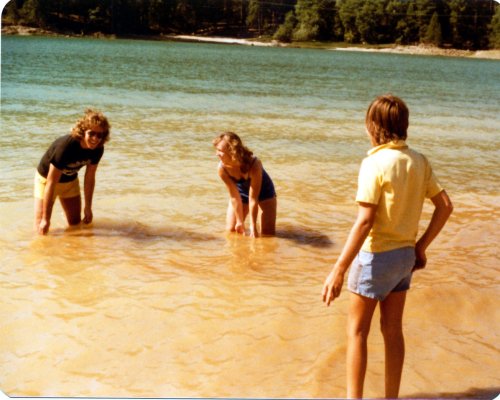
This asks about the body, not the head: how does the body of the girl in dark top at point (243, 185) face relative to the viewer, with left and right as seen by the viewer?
facing the viewer and to the left of the viewer

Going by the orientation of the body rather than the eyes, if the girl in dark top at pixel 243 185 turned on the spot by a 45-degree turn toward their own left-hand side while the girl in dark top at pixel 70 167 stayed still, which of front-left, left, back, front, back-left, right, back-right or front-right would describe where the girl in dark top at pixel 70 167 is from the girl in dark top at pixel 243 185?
right

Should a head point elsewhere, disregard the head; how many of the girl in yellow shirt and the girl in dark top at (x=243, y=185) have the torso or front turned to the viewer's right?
0

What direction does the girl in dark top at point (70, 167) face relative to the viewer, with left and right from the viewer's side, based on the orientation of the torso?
facing the viewer and to the right of the viewer

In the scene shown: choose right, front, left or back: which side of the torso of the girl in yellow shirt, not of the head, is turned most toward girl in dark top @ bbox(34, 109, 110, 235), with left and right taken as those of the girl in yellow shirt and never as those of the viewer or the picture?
front

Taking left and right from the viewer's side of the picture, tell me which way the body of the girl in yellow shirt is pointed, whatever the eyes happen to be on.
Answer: facing away from the viewer and to the left of the viewer

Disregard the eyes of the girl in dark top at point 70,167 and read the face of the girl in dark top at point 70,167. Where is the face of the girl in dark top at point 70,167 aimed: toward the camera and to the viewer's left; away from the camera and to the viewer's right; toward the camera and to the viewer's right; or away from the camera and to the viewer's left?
toward the camera and to the viewer's right

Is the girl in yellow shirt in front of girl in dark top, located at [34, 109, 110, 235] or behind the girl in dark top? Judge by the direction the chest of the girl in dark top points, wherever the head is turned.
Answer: in front

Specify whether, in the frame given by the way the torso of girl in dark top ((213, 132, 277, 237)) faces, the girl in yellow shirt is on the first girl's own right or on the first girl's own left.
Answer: on the first girl's own left
